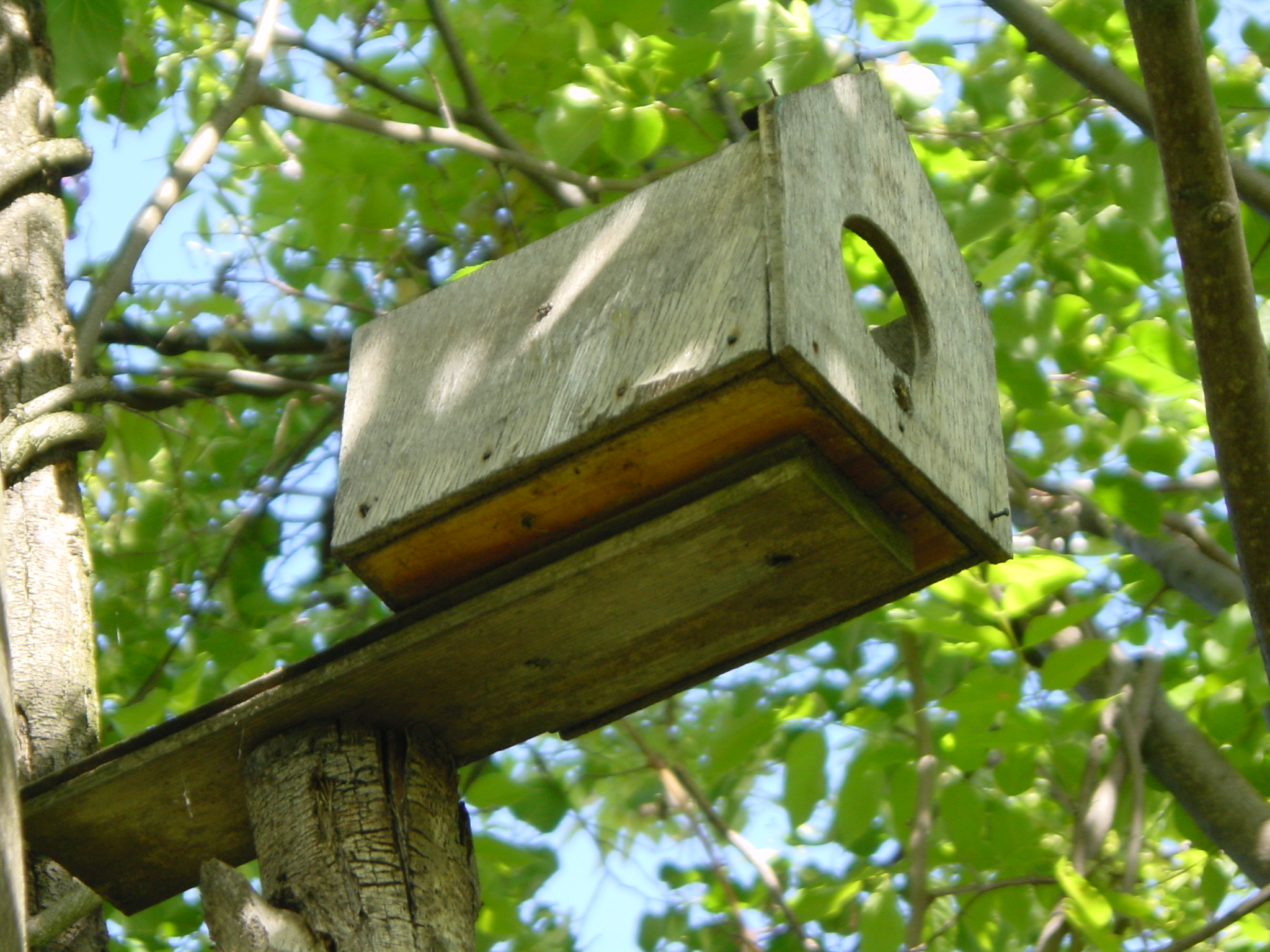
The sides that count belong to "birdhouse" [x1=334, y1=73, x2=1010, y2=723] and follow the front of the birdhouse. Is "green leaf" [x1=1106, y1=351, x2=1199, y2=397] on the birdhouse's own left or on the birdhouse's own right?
on the birdhouse's own left

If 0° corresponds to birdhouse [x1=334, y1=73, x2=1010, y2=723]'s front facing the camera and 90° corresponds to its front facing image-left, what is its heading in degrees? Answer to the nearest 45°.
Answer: approximately 315°

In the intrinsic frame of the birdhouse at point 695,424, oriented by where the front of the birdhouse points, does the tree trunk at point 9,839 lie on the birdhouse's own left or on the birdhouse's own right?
on the birdhouse's own right

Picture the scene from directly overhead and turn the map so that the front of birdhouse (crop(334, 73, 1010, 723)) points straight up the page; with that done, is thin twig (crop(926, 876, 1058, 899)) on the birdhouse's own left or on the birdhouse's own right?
on the birdhouse's own left

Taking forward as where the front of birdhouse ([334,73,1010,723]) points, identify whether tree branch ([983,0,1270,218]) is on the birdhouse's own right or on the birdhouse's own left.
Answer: on the birdhouse's own left

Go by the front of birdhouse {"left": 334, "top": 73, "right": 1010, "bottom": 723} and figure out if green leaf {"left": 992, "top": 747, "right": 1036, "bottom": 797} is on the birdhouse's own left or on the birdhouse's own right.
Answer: on the birdhouse's own left

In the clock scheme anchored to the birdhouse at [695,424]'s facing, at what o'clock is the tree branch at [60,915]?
The tree branch is roughly at 5 o'clock from the birdhouse.

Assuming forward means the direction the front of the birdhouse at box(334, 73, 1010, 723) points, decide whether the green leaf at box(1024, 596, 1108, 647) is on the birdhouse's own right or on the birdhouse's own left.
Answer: on the birdhouse's own left
